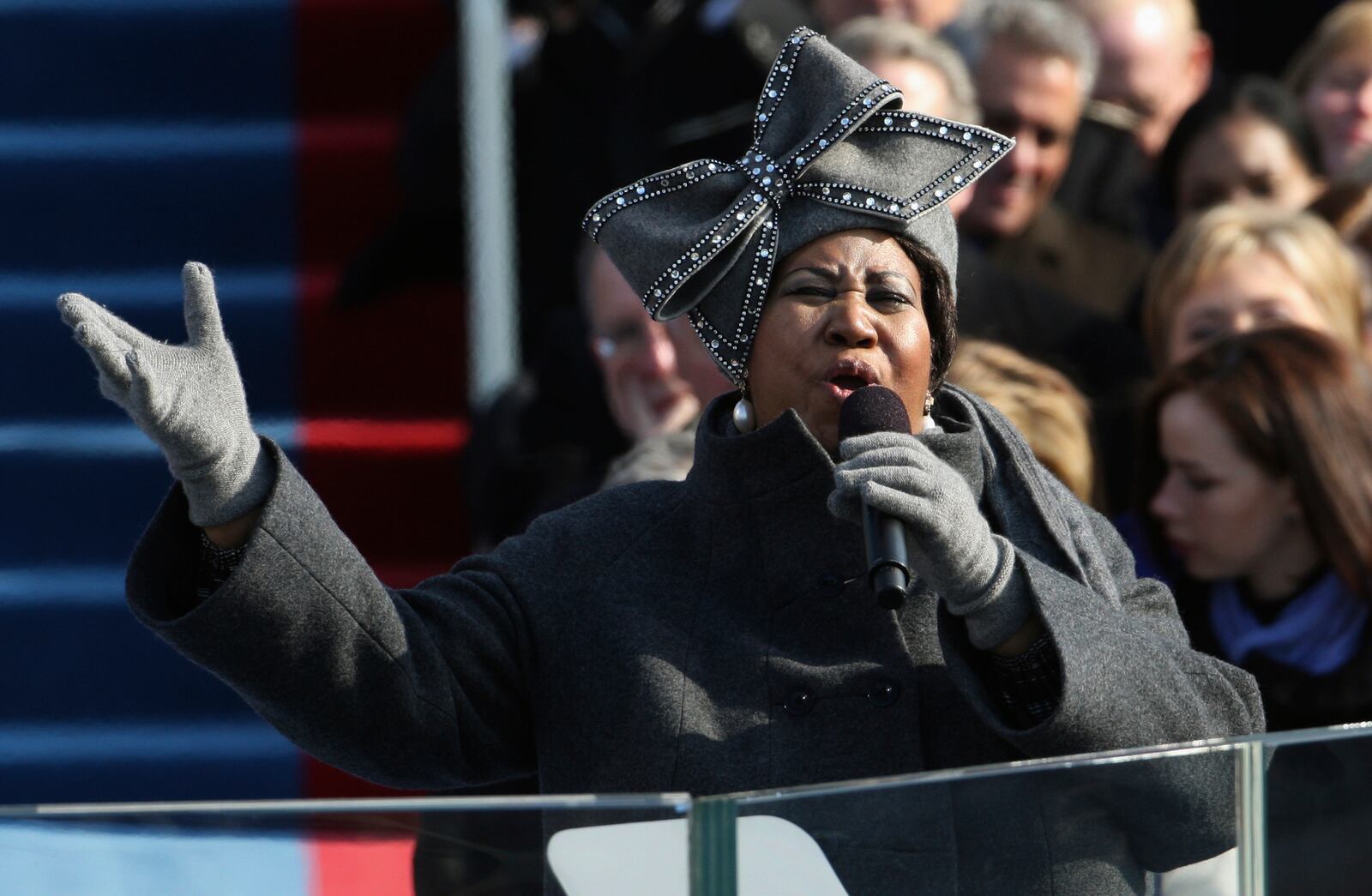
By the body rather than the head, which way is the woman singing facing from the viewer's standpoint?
toward the camera

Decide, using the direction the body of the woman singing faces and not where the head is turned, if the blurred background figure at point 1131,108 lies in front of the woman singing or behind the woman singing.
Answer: behind

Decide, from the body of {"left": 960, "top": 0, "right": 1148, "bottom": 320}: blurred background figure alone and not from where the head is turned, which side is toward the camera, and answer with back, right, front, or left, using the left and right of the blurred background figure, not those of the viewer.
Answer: front

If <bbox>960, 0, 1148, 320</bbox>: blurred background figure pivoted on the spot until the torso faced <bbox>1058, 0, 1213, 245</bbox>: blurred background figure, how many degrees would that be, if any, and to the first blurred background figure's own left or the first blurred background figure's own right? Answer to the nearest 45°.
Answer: approximately 135° to the first blurred background figure's own left

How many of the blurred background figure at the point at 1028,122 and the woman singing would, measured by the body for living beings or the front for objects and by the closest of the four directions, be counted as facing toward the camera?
2

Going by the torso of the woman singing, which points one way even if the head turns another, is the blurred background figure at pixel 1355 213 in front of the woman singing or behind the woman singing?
behind

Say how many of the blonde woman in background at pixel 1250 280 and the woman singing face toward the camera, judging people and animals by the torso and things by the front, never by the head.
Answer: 2

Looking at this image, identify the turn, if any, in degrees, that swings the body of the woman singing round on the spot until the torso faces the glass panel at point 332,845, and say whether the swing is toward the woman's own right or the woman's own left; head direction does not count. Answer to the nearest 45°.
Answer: approximately 45° to the woman's own right

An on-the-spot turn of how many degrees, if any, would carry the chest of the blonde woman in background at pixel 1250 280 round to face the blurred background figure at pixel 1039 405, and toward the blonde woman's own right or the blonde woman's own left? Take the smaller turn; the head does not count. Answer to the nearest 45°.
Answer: approximately 45° to the blonde woman's own right
